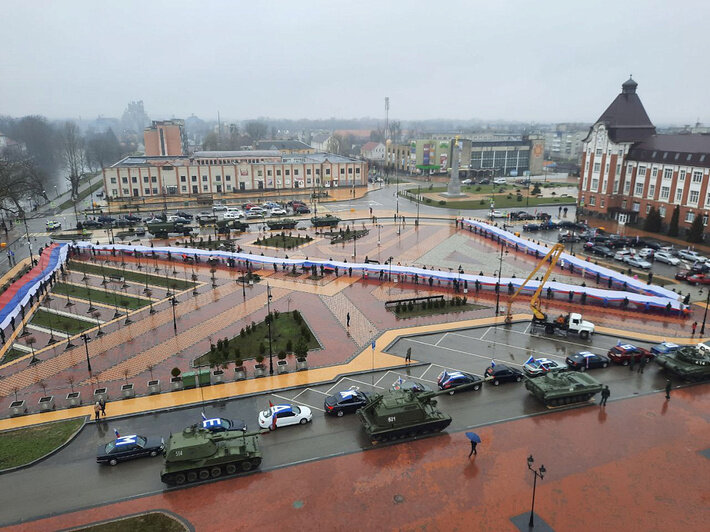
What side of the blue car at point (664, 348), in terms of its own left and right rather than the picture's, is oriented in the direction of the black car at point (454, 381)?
front

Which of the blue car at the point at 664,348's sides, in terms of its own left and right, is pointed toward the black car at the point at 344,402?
front

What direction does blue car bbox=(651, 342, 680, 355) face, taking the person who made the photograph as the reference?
facing the viewer and to the left of the viewer

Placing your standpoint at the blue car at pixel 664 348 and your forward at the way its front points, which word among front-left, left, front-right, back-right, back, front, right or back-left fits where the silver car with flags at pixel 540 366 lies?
front

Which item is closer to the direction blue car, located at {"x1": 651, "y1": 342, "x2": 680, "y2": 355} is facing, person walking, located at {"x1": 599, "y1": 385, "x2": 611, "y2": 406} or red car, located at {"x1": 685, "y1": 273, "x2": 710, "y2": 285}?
the person walking
